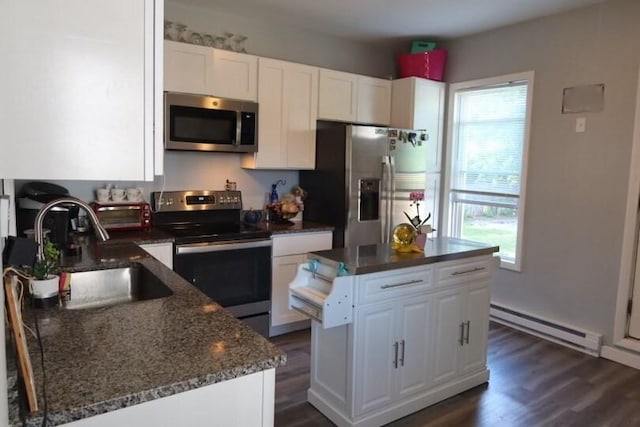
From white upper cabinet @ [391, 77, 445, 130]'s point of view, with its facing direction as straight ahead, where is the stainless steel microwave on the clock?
The stainless steel microwave is roughly at 3 o'clock from the white upper cabinet.

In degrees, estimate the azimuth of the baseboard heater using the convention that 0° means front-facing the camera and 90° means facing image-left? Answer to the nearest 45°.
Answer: approximately 45°

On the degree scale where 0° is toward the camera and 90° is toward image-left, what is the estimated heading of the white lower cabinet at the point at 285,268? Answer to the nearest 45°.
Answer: approximately 315°

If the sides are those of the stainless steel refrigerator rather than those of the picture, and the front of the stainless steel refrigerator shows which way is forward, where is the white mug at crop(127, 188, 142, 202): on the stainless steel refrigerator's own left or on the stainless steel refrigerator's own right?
on the stainless steel refrigerator's own right

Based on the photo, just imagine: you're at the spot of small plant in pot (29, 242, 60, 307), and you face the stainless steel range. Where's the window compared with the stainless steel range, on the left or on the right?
right

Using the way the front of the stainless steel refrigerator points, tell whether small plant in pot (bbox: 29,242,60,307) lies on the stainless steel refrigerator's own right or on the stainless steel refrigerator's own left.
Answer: on the stainless steel refrigerator's own right

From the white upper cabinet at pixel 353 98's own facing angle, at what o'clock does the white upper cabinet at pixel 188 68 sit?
the white upper cabinet at pixel 188 68 is roughly at 3 o'clock from the white upper cabinet at pixel 353 98.

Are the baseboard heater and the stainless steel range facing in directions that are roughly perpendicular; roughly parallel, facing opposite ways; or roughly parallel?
roughly perpendicular

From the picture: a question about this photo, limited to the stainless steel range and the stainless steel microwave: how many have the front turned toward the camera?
2

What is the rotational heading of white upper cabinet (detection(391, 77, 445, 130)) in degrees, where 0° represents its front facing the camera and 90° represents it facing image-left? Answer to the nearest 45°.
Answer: approximately 315°

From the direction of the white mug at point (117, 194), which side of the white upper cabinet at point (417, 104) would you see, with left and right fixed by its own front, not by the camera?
right

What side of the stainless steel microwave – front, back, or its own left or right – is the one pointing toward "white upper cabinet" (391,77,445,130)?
left
